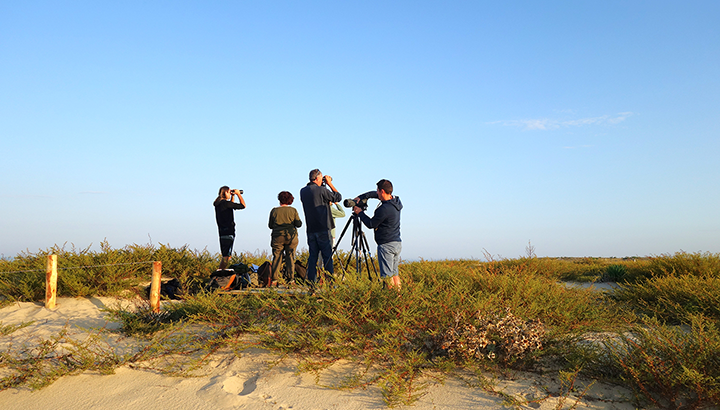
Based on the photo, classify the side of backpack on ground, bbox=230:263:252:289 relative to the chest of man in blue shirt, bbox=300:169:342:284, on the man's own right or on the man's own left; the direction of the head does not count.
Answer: on the man's own left

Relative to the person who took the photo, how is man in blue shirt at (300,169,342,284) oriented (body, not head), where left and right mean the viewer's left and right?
facing away from the viewer and to the right of the viewer

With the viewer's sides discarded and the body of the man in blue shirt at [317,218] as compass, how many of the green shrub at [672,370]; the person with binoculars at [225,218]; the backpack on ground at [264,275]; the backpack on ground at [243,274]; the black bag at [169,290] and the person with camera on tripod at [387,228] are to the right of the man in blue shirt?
2

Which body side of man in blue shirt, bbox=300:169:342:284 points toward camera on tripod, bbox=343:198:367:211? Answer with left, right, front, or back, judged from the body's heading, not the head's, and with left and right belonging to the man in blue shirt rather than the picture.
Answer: right

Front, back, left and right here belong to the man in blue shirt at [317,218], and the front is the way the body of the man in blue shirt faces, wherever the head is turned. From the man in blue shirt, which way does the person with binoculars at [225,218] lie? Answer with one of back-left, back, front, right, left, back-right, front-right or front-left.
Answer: left

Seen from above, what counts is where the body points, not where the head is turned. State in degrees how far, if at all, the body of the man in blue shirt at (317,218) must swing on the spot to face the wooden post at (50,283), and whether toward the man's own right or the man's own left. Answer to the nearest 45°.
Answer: approximately 135° to the man's own left

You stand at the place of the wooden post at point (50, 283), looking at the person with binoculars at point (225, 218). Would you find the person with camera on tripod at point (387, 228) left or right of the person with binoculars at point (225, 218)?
right

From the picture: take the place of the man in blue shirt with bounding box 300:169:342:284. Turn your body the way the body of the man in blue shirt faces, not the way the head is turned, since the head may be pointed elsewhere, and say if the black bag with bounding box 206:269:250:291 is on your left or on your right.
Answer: on your left

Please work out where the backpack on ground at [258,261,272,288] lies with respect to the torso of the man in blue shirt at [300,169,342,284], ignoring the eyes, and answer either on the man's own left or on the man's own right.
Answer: on the man's own left

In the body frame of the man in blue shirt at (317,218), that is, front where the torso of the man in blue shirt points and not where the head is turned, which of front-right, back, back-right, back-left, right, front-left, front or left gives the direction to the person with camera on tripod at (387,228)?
right
